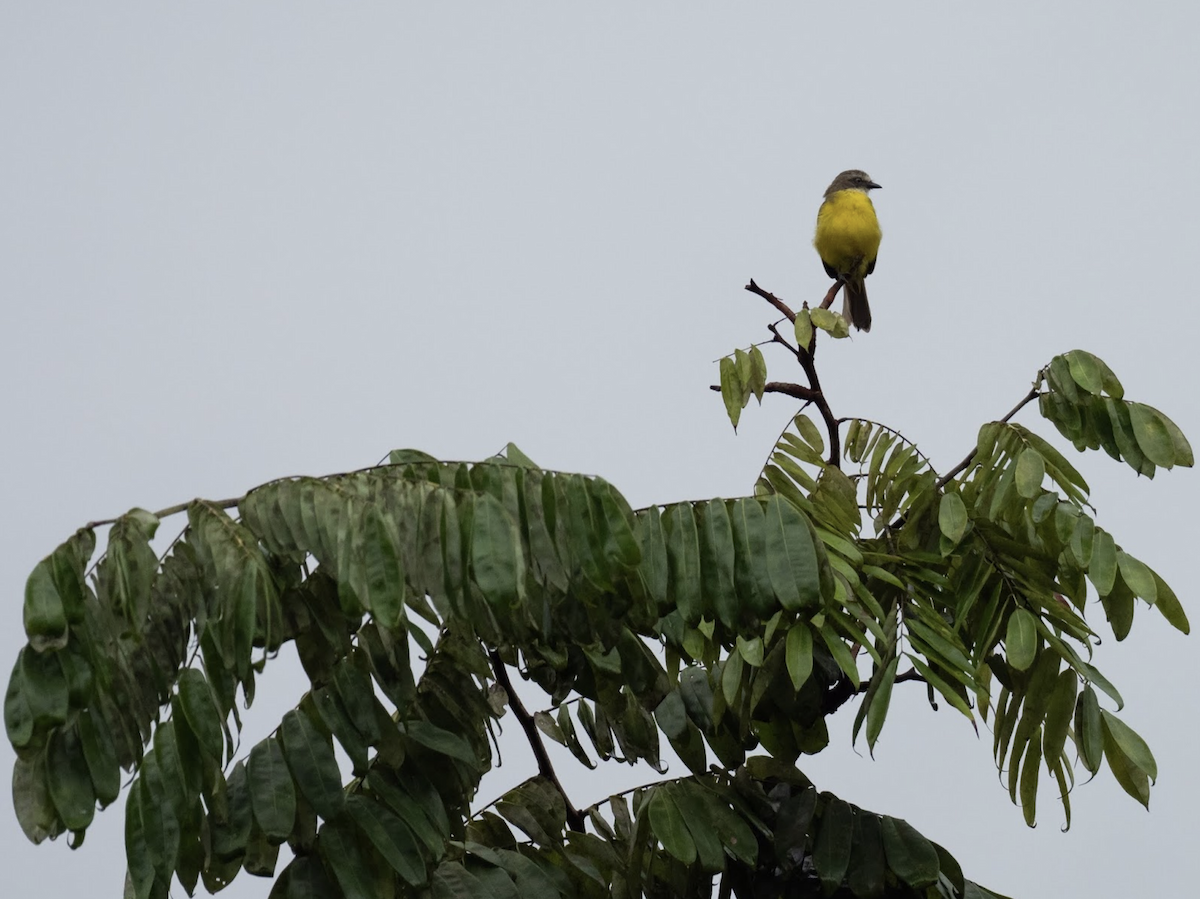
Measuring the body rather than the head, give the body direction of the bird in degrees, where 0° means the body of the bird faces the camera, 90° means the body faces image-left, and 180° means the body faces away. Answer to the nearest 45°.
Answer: approximately 0°
